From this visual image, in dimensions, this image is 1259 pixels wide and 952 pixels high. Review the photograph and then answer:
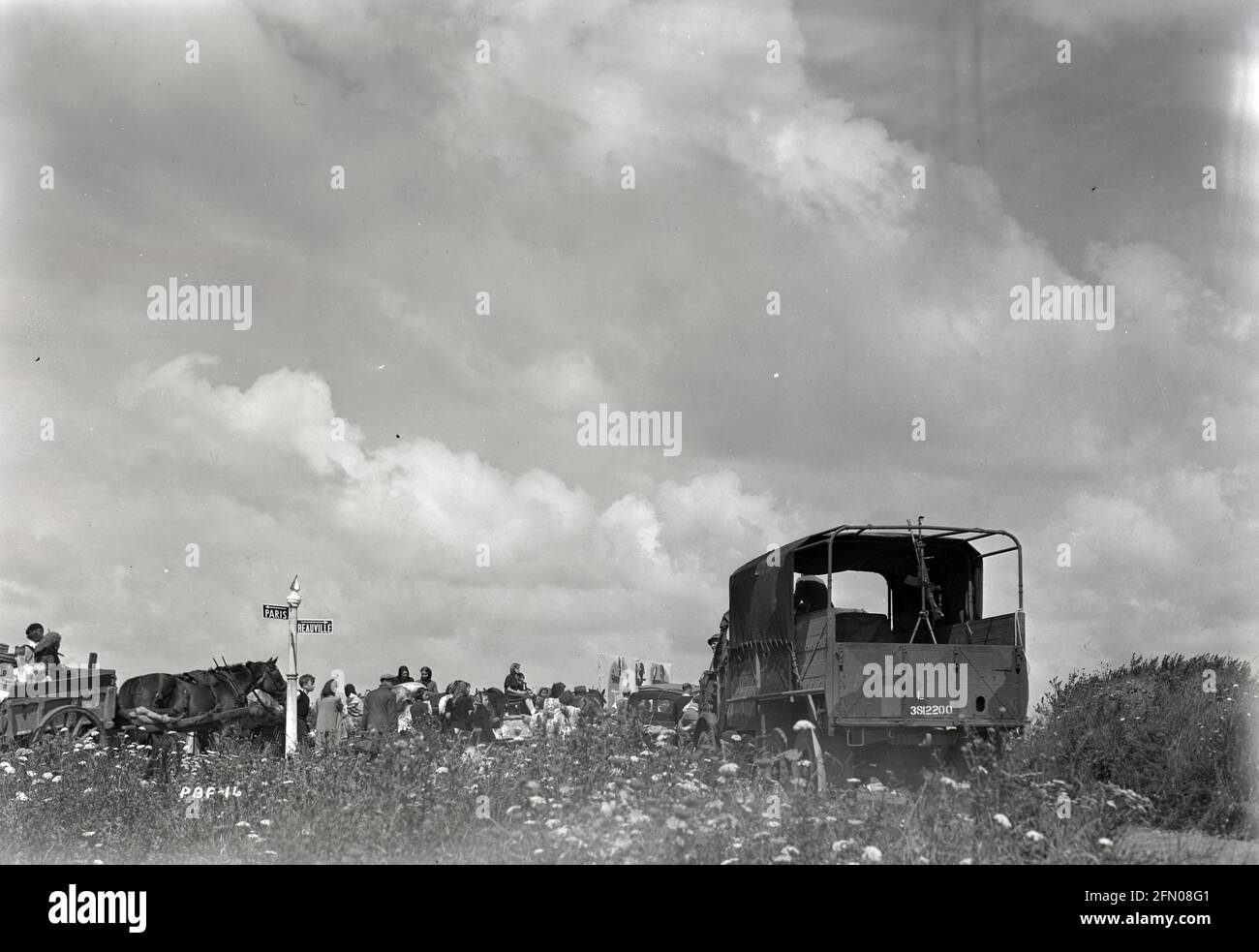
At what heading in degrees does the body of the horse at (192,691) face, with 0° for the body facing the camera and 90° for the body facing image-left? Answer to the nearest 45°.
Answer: approximately 270°

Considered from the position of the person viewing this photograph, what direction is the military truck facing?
facing away from the viewer and to the left of the viewer

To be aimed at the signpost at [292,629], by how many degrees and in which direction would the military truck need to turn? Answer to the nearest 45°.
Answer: approximately 45° to its left

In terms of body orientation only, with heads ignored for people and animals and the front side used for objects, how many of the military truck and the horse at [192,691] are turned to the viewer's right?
1
